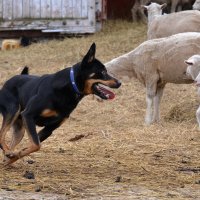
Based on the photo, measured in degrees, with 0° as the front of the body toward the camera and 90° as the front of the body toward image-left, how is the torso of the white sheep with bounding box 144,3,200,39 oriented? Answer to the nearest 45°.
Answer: approximately 90°

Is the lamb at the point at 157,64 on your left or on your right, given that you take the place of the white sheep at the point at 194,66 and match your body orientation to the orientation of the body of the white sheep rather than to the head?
on your right

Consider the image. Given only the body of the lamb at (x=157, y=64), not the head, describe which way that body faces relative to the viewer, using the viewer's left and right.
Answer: facing to the left of the viewer

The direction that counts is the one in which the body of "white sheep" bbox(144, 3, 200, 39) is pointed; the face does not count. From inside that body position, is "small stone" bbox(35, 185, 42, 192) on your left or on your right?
on your left

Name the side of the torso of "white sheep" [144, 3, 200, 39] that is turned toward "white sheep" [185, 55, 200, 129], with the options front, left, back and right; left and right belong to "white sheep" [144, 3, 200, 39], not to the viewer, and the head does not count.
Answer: left

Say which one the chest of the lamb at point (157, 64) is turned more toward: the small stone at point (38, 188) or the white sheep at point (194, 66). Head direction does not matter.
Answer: the small stone

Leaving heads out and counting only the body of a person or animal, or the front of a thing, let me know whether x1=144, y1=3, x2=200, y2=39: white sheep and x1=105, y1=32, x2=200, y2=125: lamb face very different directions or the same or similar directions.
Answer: same or similar directions

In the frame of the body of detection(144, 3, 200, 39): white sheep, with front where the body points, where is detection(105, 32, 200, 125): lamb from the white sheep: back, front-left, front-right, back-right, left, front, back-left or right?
left

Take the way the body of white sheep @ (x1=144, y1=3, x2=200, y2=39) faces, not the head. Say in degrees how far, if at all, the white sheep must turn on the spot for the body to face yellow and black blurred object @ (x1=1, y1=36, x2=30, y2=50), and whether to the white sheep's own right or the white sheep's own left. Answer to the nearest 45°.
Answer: approximately 45° to the white sheep's own right
